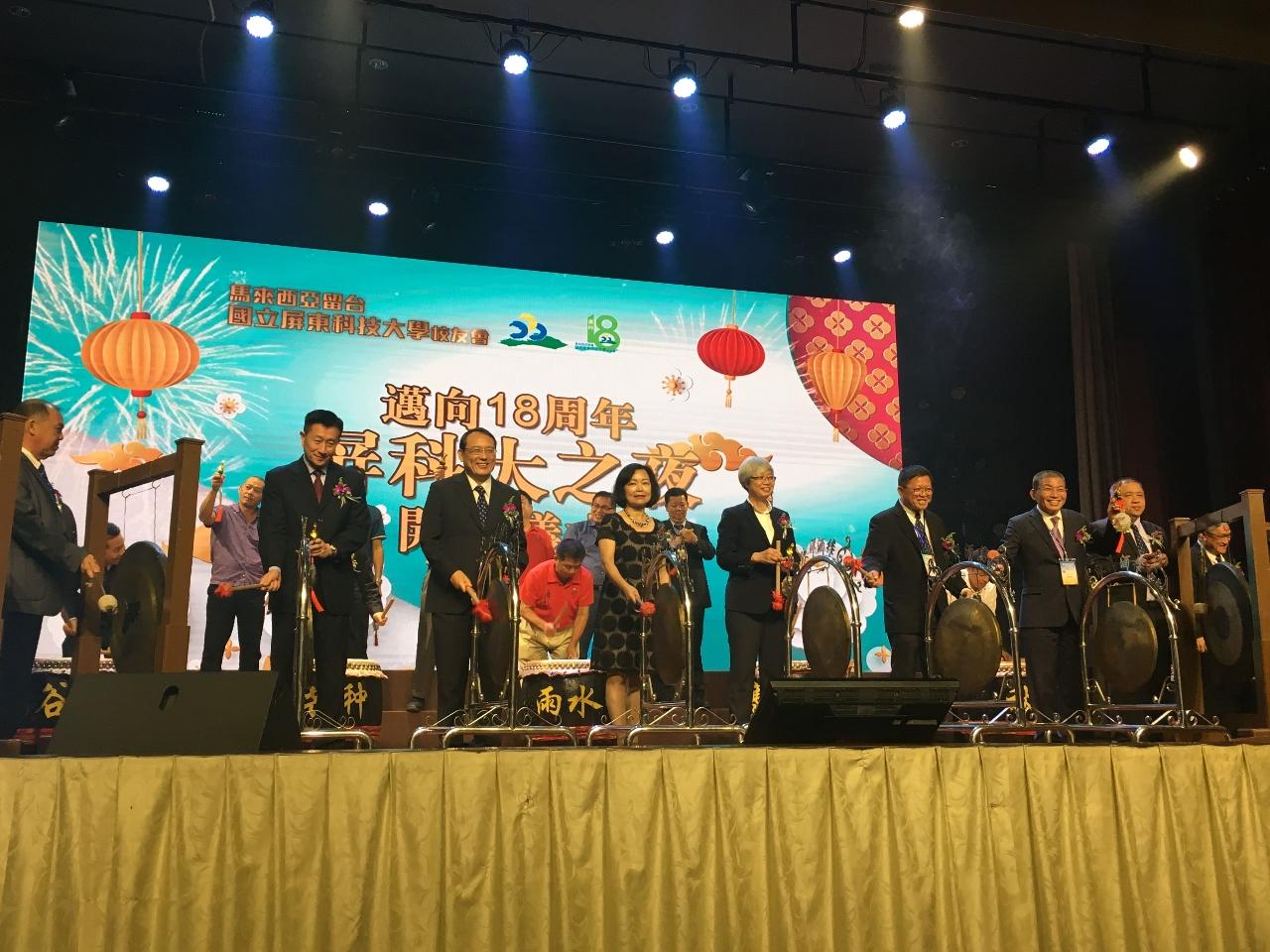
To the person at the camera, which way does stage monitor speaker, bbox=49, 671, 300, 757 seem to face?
facing away from the viewer

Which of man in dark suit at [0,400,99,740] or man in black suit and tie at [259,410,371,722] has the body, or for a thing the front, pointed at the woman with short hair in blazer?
the man in dark suit

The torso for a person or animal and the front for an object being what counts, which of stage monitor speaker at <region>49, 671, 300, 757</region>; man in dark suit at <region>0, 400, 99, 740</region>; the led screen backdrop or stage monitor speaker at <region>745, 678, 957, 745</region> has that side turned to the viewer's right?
the man in dark suit
